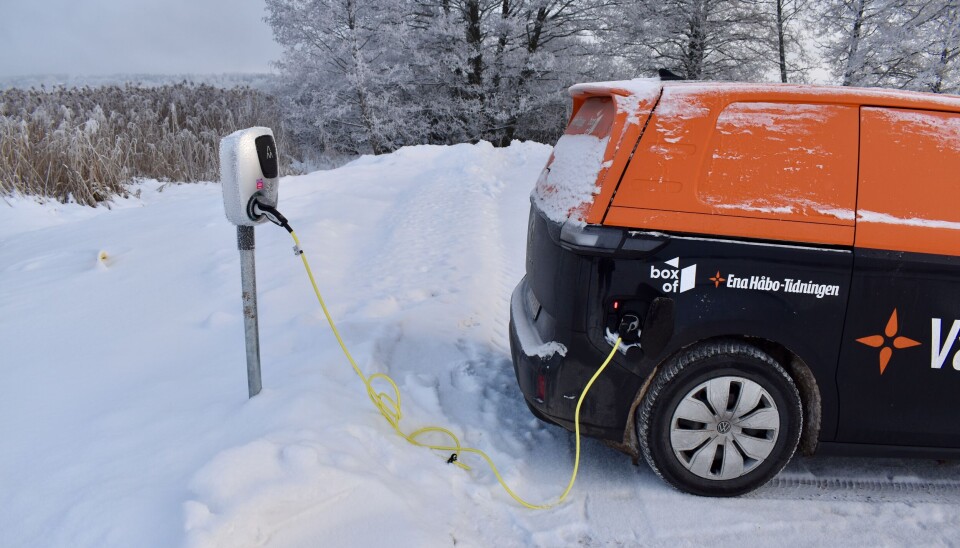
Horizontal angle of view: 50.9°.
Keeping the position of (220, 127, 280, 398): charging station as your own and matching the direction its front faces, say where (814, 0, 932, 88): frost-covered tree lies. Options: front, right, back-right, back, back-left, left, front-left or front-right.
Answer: left

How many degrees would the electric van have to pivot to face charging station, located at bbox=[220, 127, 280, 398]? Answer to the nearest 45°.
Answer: approximately 180°

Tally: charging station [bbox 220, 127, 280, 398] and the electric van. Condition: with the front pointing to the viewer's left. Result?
0

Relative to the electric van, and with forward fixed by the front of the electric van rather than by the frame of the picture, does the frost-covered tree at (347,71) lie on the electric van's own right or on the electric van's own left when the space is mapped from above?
on the electric van's own left

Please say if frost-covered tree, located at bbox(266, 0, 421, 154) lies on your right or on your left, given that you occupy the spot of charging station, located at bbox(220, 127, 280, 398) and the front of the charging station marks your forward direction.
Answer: on your left

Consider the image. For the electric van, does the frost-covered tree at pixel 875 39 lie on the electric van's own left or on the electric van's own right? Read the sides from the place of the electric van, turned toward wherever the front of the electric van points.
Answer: on the electric van's own left

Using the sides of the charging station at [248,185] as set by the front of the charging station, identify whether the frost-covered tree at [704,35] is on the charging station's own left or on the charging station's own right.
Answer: on the charging station's own left

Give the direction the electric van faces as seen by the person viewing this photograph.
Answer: facing to the right of the viewer

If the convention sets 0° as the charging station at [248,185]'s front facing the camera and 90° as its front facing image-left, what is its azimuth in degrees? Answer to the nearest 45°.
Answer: approximately 315°
